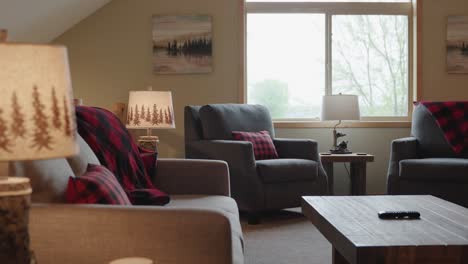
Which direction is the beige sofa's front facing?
to the viewer's right

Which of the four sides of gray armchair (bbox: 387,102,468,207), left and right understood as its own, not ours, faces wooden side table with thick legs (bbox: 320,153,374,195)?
right

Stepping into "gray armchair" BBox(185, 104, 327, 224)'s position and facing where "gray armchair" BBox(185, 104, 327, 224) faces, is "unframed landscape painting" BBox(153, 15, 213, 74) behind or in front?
behind

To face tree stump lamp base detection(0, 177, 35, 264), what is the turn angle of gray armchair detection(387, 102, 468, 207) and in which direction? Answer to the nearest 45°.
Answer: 0° — it already faces it

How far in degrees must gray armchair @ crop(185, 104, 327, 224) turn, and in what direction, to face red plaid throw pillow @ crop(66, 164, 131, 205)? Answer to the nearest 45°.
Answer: approximately 45° to its right

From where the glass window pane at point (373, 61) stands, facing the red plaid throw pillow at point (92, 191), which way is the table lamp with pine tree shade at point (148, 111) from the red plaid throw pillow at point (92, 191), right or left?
right

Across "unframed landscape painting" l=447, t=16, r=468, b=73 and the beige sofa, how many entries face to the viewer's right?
1

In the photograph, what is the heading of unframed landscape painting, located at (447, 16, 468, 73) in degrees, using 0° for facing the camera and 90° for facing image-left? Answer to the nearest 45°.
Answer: approximately 0°
